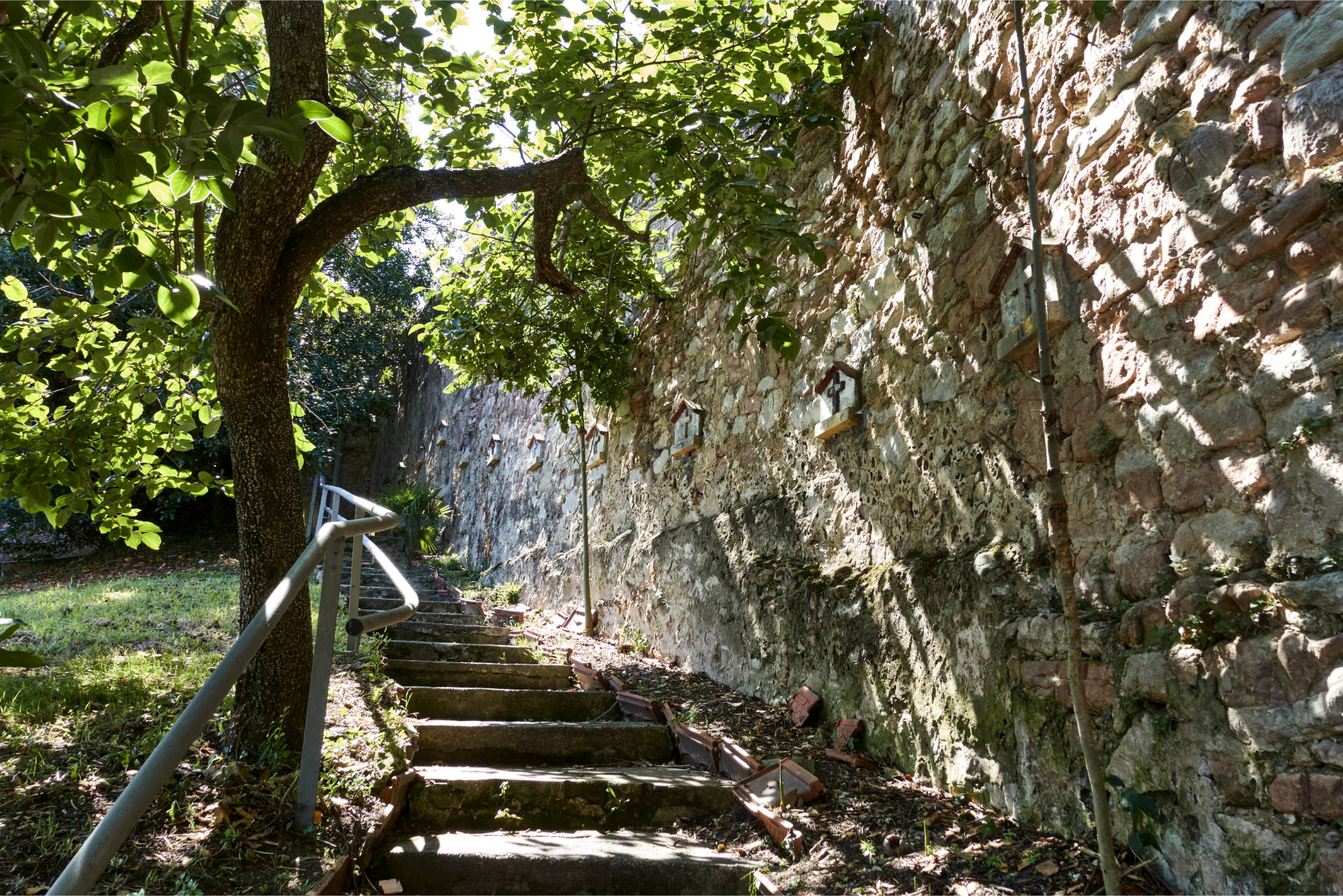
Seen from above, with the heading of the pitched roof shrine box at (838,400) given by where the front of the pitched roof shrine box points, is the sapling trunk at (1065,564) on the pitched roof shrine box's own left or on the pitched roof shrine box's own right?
on the pitched roof shrine box's own left

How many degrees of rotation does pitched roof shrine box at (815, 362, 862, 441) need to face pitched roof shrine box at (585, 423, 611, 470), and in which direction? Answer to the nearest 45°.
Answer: approximately 90° to its right

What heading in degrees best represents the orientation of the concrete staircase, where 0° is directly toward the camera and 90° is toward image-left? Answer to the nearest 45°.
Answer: approximately 0°

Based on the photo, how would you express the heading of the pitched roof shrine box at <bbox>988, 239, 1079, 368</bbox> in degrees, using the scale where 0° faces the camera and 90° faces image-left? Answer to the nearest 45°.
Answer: approximately 45°

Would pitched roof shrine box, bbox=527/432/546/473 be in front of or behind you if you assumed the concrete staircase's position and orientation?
behind

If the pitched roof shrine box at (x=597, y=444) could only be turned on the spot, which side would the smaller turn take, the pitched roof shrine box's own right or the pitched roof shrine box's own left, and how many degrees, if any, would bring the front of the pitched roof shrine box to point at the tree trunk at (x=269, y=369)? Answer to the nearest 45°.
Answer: approximately 45° to the pitched roof shrine box's own left

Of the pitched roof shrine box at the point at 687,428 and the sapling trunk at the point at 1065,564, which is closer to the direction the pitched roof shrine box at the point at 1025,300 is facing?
the sapling trunk

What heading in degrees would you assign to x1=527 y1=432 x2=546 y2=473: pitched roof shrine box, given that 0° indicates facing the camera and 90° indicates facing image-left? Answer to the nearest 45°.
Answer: approximately 45°
